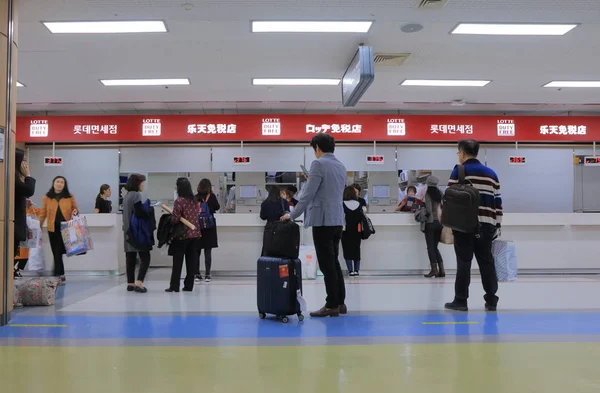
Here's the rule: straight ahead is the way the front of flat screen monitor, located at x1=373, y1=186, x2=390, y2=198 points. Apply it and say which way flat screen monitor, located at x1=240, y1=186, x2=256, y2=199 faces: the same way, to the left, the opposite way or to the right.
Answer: the same way

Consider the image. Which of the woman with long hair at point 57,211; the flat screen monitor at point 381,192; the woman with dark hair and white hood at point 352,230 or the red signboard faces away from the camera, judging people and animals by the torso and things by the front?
the woman with dark hair and white hood at point 352,230

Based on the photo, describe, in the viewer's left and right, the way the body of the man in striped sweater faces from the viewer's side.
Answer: facing away from the viewer and to the left of the viewer

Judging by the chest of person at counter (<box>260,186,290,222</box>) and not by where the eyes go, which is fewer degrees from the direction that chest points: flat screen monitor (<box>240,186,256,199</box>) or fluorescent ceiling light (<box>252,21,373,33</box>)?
the flat screen monitor

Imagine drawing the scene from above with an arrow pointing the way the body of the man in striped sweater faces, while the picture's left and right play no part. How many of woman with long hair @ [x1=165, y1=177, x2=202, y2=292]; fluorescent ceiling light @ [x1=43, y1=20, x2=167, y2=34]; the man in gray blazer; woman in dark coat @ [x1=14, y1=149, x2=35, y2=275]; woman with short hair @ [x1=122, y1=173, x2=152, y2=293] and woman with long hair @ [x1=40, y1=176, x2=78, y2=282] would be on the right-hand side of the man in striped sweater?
0

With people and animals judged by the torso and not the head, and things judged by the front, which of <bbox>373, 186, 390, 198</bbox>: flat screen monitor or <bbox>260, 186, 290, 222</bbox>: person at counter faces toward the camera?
the flat screen monitor

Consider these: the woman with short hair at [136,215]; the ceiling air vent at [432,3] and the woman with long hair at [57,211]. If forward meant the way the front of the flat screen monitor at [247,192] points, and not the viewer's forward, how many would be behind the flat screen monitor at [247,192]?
0

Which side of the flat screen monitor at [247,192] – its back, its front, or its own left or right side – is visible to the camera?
front

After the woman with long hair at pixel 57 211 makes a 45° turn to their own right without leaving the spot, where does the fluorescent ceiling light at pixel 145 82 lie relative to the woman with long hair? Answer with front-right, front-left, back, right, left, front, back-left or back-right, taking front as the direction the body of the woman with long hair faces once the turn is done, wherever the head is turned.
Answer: back

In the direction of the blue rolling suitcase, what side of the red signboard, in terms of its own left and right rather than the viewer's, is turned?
front

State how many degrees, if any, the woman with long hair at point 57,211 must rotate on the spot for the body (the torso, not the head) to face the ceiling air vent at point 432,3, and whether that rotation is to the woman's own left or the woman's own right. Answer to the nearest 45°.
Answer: approximately 45° to the woman's own left

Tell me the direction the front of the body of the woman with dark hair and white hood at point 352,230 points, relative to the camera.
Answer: away from the camera

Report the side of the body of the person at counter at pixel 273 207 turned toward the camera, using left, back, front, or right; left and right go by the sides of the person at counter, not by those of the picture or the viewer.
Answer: back

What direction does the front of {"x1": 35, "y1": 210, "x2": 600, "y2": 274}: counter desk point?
toward the camera

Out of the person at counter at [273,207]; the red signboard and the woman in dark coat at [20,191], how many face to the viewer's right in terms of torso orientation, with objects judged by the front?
1

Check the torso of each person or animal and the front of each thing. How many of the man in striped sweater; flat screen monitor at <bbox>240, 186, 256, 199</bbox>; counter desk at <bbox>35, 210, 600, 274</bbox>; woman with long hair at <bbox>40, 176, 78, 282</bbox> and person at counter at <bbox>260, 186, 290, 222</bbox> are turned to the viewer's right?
0

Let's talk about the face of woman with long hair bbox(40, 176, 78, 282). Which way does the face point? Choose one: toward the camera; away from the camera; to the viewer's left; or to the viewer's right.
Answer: toward the camera

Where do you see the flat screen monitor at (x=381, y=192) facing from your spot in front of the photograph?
facing the viewer
